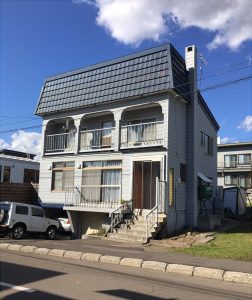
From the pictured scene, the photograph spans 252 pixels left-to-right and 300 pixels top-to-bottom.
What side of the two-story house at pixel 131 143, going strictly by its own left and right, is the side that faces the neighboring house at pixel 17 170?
right

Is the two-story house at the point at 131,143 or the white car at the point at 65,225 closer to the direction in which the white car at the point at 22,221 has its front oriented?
the white car

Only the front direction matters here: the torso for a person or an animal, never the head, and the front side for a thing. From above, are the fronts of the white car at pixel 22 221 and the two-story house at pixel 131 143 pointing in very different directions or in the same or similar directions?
very different directions

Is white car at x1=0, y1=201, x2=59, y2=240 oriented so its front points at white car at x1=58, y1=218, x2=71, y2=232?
yes

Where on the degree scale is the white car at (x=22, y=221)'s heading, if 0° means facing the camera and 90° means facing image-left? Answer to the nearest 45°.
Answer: approximately 225°
